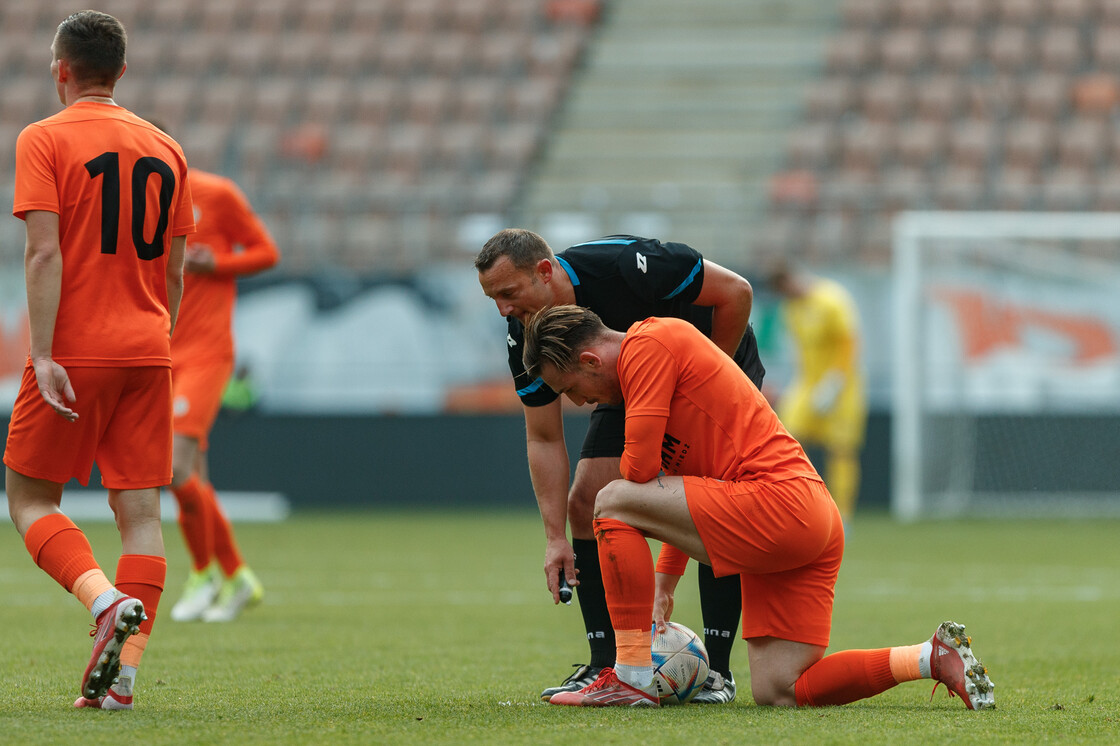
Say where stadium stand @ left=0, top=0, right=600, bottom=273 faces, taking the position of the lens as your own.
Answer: facing the viewer

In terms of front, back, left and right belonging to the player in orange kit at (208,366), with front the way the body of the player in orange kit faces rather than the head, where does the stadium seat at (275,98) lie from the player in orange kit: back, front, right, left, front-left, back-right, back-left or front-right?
back-right

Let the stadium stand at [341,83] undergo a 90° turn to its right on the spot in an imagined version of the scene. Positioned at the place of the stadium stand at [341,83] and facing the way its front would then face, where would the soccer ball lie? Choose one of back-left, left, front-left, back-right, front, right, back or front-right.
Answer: left

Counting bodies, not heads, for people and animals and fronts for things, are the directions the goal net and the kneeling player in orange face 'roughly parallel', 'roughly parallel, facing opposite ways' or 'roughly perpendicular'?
roughly perpendicular

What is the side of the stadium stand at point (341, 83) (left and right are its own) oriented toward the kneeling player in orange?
front

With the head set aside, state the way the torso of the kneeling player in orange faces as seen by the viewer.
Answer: to the viewer's left

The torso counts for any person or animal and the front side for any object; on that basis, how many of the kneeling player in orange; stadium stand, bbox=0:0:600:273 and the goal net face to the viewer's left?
1

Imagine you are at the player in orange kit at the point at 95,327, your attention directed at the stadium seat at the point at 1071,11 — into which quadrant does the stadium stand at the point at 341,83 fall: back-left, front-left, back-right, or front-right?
front-left

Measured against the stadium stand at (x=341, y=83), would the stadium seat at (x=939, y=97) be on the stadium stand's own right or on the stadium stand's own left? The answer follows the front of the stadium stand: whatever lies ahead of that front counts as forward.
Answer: on the stadium stand's own left

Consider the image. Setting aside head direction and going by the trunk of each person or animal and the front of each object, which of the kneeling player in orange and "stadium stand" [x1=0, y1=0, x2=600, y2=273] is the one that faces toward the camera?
the stadium stand

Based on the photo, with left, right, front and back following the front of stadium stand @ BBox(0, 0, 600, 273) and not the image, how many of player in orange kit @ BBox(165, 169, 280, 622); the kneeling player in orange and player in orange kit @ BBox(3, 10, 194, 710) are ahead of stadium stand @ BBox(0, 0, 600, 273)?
3

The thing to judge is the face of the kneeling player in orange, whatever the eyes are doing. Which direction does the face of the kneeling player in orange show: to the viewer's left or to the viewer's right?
to the viewer's left

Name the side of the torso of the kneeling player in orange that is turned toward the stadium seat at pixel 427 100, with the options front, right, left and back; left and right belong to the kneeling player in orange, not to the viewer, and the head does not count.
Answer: right
